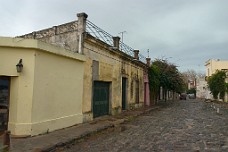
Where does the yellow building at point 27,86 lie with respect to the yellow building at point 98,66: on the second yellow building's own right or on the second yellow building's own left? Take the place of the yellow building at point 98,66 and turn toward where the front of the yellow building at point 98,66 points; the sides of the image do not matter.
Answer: on the second yellow building's own right

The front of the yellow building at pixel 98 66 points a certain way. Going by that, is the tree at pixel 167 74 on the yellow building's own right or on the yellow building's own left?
on the yellow building's own left

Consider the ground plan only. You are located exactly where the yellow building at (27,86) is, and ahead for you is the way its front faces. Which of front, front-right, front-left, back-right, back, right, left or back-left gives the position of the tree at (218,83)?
back-left

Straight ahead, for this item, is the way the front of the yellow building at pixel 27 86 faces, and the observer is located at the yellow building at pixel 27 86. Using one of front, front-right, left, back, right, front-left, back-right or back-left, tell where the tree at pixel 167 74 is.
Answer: back-left

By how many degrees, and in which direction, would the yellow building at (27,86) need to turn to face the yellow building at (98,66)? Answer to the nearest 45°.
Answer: approximately 135° to its left

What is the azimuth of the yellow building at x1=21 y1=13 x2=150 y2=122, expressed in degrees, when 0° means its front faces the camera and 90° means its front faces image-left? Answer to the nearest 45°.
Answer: approximately 315°

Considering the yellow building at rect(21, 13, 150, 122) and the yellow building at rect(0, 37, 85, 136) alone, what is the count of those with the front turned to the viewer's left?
0

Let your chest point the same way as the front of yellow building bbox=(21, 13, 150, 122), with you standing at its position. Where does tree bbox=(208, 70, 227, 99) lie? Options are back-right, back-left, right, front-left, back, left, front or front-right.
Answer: left
